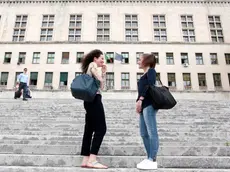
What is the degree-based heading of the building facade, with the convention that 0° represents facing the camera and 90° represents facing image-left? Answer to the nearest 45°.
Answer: approximately 0°

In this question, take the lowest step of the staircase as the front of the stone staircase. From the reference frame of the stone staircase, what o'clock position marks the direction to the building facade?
The building facade is roughly at 6 o'clock from the stone staircase.

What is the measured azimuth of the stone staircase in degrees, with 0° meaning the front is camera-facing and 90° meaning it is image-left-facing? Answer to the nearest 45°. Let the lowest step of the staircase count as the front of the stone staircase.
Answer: approximately 0°

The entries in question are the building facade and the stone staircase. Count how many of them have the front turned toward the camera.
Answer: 2

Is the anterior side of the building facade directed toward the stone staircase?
yes
